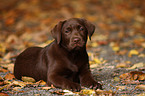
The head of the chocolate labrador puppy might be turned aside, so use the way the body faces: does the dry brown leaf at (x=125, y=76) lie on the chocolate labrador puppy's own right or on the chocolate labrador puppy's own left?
on the chocolate labrador puppy's own left

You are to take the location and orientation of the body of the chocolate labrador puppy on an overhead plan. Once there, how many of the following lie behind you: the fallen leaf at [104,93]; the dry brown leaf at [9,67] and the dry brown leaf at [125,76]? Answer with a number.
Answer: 1

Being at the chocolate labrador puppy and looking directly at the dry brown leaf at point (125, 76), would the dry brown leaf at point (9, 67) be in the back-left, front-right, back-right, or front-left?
back-left

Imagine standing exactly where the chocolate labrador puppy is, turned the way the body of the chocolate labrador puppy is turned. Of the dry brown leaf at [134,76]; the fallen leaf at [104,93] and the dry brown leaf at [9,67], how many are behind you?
1

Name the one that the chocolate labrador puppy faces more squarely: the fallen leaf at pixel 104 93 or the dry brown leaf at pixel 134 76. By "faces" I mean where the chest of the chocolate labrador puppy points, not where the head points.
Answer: the fallen leaf

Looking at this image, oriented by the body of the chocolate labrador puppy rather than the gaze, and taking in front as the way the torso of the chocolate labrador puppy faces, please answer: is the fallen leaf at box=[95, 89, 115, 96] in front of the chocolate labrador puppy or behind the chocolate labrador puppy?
in front
